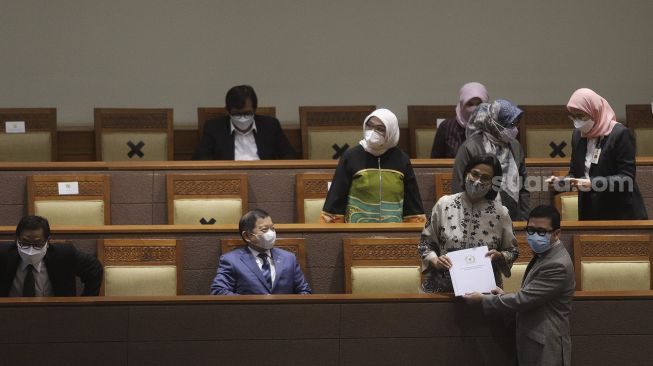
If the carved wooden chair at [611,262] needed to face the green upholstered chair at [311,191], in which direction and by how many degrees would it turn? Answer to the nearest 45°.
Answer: approximately 90° to its right

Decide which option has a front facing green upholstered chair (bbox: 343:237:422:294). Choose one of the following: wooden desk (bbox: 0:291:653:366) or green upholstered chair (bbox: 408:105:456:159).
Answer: green upholstered chair (bbox: 408:105:456:159)

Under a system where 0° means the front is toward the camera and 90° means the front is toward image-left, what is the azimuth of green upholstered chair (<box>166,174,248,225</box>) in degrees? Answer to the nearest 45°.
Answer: approximately 0°

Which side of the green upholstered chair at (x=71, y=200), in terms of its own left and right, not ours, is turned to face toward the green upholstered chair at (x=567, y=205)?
left
